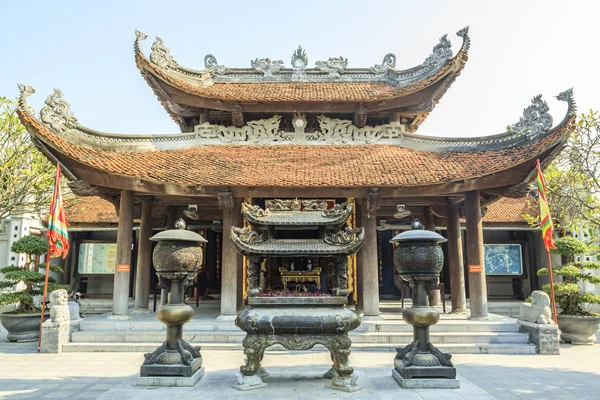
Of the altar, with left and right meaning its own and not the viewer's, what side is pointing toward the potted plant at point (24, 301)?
right

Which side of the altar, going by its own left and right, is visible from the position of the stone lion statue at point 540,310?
left

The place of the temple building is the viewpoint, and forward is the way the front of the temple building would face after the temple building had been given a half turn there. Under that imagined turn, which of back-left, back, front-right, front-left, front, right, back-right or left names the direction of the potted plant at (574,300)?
right

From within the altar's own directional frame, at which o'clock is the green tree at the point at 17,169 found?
The green tree is roughly at 4 o'clock from the altar.

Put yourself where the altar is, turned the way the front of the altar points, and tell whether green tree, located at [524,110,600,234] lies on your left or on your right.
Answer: on your left

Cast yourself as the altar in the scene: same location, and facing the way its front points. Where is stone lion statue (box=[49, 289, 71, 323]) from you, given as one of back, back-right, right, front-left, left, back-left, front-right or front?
right

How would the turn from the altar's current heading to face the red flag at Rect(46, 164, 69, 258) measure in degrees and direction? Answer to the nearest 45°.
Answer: approximately 90° to its right

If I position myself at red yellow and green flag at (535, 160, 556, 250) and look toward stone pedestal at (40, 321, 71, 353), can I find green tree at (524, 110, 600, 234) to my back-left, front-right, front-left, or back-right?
back-right

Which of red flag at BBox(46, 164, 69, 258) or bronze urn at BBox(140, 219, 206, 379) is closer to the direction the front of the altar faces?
the bronze urn

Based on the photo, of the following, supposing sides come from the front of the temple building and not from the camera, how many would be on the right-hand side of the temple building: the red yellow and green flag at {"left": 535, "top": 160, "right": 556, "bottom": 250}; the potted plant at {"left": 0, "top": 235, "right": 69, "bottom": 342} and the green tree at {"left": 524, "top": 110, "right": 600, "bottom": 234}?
1

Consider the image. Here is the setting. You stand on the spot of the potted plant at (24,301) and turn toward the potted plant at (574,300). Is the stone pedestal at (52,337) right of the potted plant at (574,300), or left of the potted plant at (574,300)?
right

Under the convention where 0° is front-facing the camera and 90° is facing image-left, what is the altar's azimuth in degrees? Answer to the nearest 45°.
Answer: approximately 0°

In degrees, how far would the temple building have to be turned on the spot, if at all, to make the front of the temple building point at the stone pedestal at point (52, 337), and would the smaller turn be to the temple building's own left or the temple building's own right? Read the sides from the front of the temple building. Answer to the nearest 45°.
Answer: approximately 90° to the temple building's own right

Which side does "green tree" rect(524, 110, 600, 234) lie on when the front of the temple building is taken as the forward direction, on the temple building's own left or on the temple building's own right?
on the temple building's own left

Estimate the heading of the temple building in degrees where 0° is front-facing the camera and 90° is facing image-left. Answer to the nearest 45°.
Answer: approximately 0°
